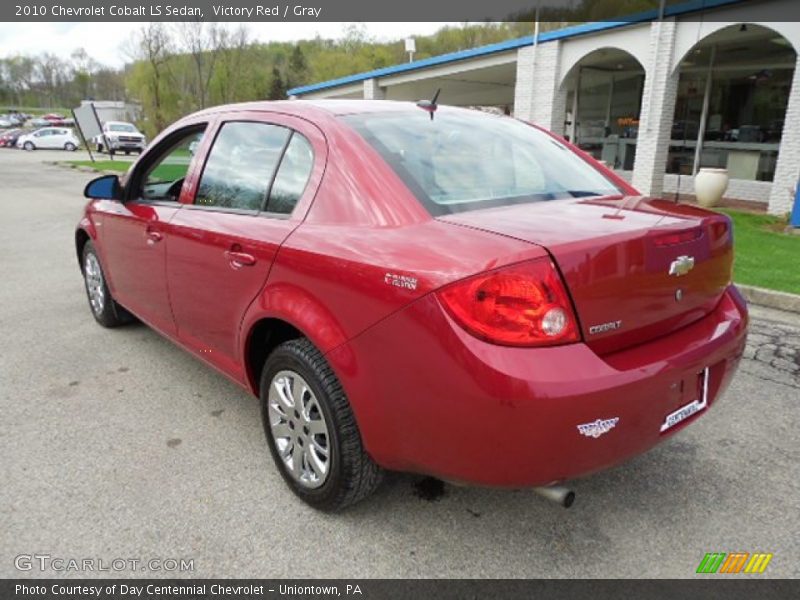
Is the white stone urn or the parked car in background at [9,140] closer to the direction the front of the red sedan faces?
the parked car in background

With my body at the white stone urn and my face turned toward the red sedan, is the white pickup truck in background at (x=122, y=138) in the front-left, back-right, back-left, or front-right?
back-right

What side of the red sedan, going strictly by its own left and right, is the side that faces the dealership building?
right

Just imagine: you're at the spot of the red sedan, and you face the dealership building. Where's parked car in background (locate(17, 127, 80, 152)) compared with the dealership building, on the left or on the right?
left

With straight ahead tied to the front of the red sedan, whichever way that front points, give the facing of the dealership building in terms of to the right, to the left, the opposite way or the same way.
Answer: to the left

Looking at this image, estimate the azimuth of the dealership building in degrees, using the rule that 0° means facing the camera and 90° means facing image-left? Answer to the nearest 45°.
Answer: approximately 45°

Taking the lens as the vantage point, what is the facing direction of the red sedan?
facing away from the viewer and to the left of the viewer

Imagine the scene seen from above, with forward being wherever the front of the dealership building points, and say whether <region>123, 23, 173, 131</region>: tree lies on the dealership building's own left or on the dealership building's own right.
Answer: on the dealership building's own right

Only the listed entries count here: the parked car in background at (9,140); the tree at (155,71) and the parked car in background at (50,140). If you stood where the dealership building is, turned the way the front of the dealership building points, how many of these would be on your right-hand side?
3

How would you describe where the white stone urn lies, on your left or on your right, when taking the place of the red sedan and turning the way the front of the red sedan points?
on your right

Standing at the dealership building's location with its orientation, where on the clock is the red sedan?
The red sedan is roughly at 11 o'clock from the dealership building.
